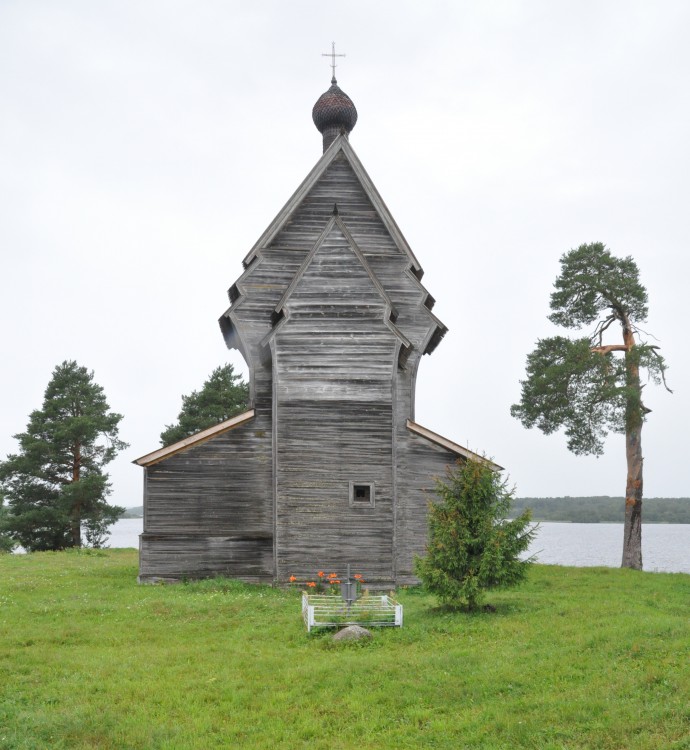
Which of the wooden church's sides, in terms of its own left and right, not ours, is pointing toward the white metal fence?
back

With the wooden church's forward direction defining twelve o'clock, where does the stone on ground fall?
The stone on ground is roughly at 6 o'clock from the wooden church.

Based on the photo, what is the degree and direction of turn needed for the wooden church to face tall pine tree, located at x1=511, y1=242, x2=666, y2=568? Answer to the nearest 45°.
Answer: approximately 45° to its right

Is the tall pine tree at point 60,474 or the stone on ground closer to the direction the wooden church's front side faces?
the tall pine tree

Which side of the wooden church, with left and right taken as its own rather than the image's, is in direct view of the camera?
back
